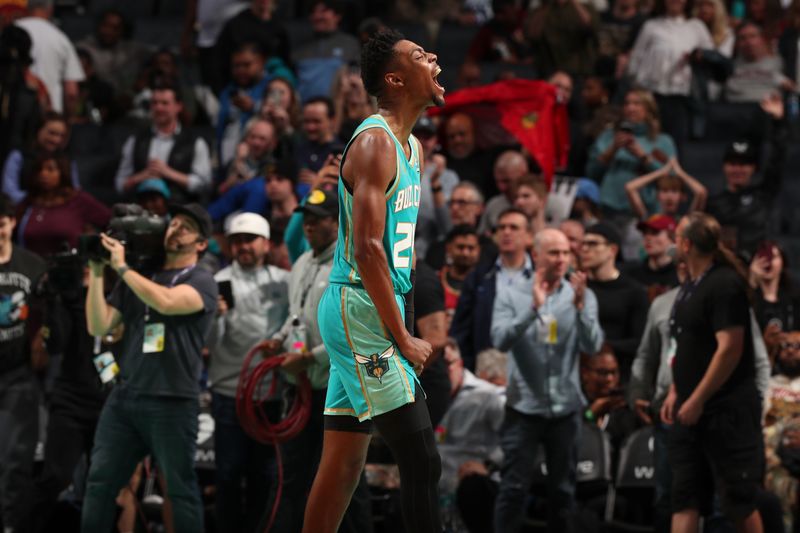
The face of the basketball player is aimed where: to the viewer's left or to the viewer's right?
to the viewer's right

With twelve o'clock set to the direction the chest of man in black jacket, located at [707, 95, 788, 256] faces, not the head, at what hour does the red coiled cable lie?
The red coiled cable is roughly at 1 o'clock from the man in black jacket.

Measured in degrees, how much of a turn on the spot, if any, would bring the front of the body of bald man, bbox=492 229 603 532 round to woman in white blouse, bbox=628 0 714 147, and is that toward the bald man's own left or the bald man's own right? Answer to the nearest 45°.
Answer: approximately 180°

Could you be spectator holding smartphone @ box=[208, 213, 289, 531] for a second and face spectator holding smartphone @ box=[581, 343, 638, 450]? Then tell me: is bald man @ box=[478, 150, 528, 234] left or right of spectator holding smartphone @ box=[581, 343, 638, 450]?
left

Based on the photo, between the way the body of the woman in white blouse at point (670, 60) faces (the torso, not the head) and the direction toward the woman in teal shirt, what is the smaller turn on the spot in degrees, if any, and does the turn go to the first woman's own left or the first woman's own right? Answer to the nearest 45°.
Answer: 0° — they already face them

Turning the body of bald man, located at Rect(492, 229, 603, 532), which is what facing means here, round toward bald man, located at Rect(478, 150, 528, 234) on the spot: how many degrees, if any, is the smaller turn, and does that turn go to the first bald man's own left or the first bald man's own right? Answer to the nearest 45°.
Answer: approximately 180°

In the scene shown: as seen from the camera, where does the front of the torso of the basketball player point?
to the viewer's right
